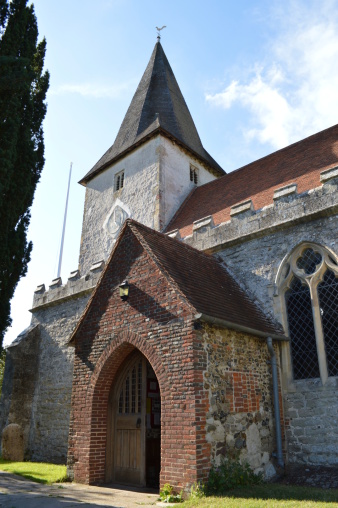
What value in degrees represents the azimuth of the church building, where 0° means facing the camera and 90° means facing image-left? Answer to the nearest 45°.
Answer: approximately 45°

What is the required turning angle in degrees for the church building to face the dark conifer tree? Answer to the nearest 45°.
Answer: approximately 45° to its right
